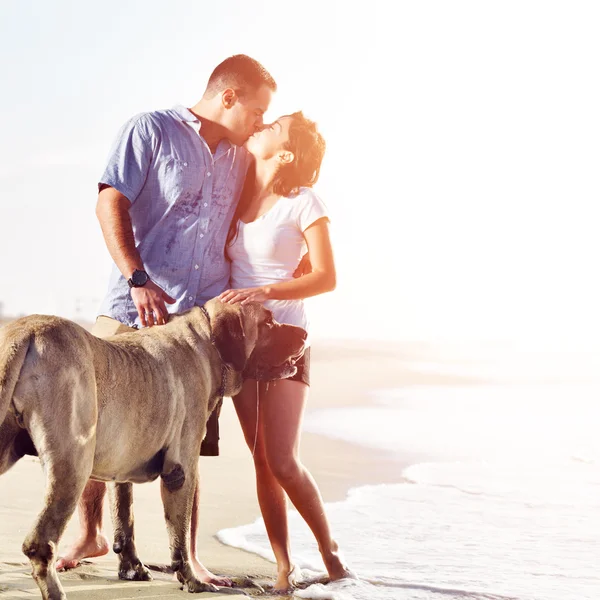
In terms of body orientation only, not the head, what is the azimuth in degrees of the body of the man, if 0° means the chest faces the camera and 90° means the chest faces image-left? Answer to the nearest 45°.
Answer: approximately 315°

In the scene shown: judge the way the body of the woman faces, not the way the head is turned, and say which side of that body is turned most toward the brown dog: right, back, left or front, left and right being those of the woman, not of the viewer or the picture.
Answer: front

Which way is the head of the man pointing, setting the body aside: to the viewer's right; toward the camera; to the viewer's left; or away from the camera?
to the viewer's right

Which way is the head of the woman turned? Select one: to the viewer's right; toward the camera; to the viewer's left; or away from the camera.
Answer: to the viewer's left

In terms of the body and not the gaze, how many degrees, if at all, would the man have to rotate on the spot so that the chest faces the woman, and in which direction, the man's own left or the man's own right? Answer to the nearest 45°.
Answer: approximately 45° to the man's own left

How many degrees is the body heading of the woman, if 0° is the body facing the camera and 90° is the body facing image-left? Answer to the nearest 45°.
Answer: approximately 45°

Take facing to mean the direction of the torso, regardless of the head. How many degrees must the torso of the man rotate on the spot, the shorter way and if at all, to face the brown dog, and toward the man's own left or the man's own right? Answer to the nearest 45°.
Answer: approximately 45° to the man's own right

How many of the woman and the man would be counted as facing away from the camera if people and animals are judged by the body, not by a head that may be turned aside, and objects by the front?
0
